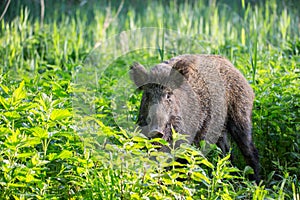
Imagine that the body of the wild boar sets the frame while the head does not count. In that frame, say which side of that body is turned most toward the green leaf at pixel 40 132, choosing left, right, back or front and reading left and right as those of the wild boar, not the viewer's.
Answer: front

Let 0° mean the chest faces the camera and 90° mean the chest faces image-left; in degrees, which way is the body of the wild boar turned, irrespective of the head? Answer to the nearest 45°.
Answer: approximately 45°

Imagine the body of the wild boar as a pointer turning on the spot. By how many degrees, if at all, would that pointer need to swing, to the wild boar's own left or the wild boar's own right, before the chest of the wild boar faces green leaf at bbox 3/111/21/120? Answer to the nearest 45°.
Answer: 0° — it already faces it
